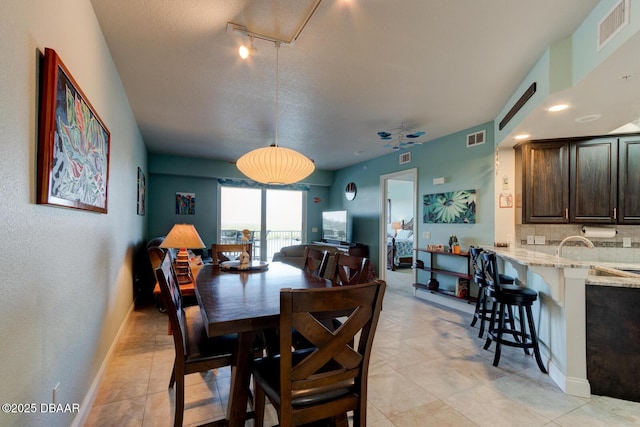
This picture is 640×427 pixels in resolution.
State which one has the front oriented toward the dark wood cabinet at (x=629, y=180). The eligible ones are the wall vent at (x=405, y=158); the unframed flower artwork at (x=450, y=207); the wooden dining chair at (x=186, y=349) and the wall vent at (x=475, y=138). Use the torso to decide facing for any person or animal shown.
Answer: the wooden dining chair

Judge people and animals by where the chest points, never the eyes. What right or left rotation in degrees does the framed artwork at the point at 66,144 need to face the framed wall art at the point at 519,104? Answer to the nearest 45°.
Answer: approximately 45° to its left

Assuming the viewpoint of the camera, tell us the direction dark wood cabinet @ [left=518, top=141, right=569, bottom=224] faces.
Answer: facing the viewer

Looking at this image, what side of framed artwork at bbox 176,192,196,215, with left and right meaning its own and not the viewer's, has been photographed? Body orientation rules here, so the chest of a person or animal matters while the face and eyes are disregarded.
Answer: front

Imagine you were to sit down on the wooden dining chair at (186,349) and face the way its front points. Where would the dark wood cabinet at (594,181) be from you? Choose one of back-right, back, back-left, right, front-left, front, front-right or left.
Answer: front

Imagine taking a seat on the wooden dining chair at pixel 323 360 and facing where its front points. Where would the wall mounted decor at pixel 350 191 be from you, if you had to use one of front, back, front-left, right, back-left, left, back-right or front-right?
front-right

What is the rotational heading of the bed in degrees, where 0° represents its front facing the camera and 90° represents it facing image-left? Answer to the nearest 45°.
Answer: approximately 45°

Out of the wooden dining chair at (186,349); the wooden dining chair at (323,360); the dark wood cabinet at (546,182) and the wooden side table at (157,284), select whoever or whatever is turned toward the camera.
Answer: the dark wood cabinet

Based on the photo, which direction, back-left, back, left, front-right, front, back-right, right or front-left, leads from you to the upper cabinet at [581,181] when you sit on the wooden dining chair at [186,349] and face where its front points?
front

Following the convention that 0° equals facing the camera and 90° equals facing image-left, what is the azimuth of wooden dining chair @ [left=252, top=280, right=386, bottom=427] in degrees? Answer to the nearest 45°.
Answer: approximately 135°

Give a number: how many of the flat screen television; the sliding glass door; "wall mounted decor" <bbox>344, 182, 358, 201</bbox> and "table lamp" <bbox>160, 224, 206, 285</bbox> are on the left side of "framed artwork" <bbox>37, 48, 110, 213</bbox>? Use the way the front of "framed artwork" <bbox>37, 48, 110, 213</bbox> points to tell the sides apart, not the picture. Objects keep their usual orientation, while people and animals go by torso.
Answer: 4

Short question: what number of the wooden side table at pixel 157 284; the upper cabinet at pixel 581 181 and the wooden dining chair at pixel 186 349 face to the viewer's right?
2

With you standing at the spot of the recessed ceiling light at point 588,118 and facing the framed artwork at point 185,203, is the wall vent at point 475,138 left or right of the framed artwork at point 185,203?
right

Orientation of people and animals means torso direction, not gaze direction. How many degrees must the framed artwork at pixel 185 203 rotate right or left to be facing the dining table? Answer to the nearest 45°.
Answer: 0° — it already faces it

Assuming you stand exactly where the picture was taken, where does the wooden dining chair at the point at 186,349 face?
facing to the right of the viewer

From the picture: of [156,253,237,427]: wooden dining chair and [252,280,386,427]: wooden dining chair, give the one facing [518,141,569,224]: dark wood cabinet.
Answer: [156,253,237,427]: wooden dining chair

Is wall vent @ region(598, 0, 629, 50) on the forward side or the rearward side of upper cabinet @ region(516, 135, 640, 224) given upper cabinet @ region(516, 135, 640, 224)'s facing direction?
on the forward side
